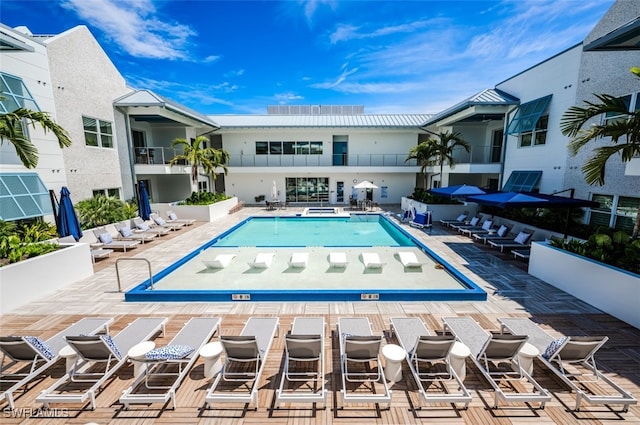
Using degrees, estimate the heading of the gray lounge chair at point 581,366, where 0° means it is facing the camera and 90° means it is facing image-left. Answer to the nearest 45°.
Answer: approximately 135°

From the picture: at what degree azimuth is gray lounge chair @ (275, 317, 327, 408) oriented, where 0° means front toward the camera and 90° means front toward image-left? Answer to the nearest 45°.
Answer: approximately 180°

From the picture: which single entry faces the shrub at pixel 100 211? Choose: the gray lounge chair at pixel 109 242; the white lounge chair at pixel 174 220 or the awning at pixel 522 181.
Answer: the awning

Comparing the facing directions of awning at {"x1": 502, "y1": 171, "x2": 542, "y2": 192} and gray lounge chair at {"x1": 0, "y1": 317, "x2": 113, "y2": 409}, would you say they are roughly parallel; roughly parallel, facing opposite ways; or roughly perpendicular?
roughly perpendicular

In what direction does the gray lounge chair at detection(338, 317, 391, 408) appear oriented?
away from the camera

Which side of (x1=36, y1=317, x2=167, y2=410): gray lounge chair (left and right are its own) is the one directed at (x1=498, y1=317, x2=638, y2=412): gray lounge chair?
right

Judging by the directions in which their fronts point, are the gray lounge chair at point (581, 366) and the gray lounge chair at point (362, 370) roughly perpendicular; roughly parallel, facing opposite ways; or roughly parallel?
roughly parallel

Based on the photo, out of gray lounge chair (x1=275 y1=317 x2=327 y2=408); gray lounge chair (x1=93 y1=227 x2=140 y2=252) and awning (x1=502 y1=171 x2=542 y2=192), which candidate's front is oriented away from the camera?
gray lounge chair (x1=275 y1=317 x2=327 y2=408)

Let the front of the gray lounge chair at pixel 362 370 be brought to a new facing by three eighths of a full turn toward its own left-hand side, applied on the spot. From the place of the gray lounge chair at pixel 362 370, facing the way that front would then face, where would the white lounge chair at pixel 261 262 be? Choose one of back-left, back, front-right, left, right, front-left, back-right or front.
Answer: right

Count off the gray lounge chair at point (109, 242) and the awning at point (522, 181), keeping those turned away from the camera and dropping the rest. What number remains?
0

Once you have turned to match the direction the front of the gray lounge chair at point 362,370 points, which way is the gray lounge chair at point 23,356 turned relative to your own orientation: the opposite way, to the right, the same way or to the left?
the same way

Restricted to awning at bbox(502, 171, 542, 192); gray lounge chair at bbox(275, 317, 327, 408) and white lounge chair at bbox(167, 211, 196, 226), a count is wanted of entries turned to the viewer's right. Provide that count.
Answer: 1

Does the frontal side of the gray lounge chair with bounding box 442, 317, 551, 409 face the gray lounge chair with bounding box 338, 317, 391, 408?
no

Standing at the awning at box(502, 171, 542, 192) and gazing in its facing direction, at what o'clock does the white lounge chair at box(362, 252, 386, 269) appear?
The white lounge chair is roughly at 11 o'clock from the awning.

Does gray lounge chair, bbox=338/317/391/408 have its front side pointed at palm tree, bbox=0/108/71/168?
no

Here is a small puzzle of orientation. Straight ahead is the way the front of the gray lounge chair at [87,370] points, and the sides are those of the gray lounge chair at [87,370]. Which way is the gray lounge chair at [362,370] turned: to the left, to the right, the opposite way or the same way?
the same way

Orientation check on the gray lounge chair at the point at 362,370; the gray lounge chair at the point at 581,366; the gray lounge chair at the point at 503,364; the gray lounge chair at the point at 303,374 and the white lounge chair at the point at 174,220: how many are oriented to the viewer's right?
1
